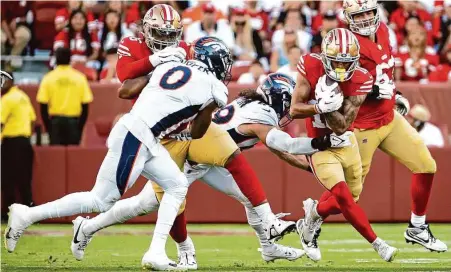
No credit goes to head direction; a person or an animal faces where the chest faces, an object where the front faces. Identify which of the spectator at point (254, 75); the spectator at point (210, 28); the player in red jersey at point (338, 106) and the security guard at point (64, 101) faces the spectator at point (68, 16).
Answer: the security guard at point (64, 101)

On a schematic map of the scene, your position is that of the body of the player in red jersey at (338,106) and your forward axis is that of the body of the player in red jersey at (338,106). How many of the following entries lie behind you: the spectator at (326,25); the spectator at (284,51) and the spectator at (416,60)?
3

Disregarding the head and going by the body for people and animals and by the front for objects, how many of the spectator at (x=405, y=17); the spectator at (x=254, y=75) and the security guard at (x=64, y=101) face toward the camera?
2

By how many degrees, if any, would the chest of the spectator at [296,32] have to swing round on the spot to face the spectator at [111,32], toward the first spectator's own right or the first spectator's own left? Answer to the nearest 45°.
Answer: approximately 90° to the first spectator's own right

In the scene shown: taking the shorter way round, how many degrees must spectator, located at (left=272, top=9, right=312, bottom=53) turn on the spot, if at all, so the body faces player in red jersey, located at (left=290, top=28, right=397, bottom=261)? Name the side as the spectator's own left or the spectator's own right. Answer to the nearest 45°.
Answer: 0° — they already face them

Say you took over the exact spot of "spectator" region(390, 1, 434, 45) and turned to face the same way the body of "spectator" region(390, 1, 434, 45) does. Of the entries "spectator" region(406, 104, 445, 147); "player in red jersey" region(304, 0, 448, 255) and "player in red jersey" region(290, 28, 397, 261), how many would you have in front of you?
3

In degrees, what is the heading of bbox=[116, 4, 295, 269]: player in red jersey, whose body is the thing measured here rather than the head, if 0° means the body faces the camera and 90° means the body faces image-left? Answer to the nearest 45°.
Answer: approximately 315°

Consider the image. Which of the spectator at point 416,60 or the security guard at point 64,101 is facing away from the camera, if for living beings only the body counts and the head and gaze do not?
the security guard at point 64,101
